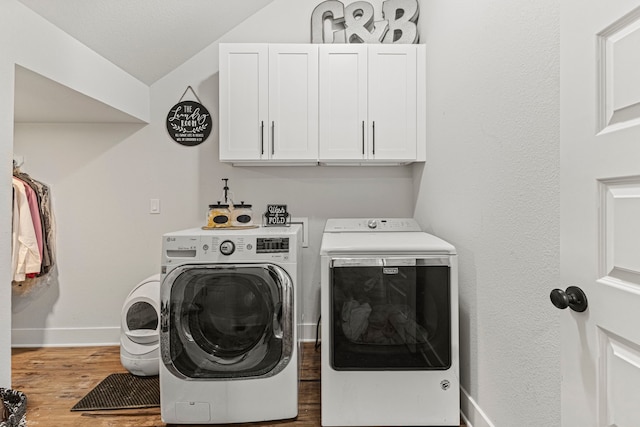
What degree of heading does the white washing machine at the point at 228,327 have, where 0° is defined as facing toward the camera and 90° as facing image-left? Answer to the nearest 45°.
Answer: approximately 0°

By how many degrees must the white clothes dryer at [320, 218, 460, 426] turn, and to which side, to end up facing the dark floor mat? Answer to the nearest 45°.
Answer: approximately 90° to its right

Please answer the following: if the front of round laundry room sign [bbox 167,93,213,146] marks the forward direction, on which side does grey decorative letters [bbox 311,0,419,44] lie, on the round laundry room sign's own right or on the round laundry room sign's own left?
on the round laundry room sign's own left

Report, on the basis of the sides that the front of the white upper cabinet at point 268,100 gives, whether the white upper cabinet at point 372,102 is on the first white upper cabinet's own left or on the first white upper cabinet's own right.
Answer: on the first white upper cabinet's own left

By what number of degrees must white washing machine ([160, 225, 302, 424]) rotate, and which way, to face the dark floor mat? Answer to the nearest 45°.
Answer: approximately 135° to its right

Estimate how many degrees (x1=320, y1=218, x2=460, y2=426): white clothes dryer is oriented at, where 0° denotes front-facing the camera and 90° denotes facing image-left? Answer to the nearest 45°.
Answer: approximately 0°

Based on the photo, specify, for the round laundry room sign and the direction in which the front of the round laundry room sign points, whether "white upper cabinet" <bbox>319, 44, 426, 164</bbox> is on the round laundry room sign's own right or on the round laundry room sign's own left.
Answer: on the round laundry room sign's own left

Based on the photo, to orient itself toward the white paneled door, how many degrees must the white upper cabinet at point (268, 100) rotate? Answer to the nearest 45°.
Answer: approximately 45° to its left
